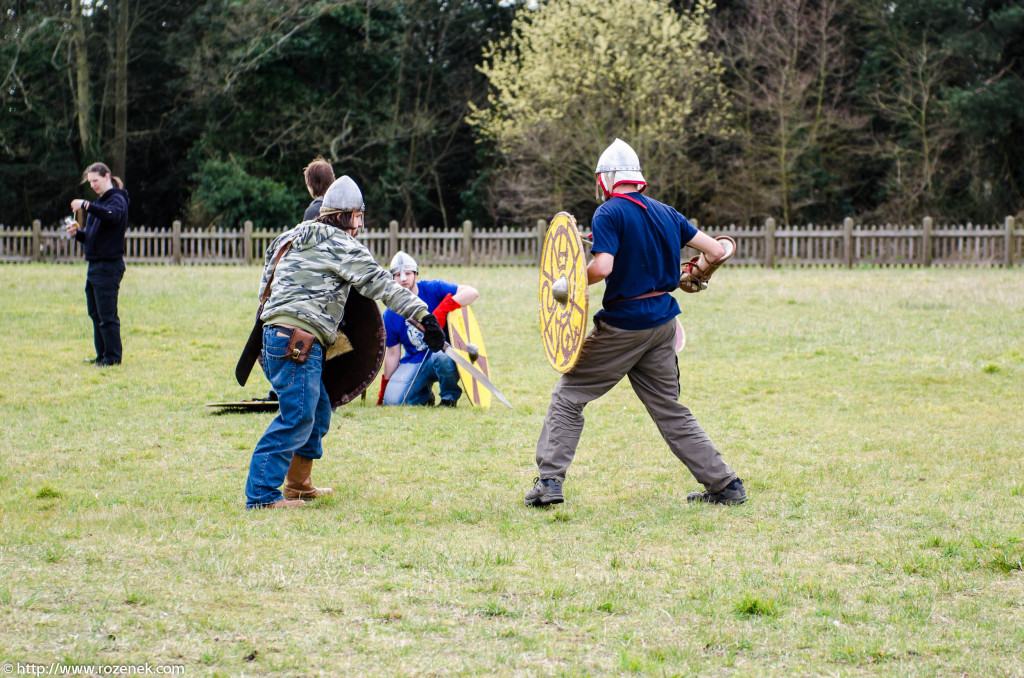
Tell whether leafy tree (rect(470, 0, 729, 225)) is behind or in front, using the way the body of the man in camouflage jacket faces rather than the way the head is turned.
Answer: in front

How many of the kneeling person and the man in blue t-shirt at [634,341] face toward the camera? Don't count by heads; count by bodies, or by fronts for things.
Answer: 1

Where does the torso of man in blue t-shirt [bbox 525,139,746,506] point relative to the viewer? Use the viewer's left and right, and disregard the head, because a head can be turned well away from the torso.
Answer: facing away from the viewer and to the left of the viewer

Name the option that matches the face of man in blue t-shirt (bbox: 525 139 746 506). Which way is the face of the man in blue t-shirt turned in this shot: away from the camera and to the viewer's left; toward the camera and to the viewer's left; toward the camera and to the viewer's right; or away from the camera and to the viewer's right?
away from the camera and to the viewer's left

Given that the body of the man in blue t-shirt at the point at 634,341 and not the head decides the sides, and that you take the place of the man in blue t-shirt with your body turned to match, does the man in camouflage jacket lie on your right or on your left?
on your left

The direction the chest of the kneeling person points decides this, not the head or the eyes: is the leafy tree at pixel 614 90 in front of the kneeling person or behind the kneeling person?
behind

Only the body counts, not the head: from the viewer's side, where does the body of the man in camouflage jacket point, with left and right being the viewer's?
facing away from the viewer and to the right of the viewer

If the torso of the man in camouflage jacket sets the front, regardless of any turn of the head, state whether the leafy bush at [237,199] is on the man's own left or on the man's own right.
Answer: on the man's own left

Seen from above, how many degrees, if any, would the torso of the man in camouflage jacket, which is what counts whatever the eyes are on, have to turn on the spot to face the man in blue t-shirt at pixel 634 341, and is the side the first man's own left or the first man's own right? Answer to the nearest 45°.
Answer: approximately 45° to the first man's own right

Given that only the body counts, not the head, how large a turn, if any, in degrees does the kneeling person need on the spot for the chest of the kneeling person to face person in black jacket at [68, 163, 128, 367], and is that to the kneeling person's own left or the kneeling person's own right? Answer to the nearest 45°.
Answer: approximately 135° to the kneeling person's own right

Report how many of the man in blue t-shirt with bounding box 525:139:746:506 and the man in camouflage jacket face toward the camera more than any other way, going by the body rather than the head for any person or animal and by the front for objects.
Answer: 0

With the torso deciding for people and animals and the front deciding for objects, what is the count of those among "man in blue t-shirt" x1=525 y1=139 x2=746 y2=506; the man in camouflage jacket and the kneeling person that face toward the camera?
1

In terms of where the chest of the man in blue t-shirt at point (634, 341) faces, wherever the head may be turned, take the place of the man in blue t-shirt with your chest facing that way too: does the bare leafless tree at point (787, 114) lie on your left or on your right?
on your right
